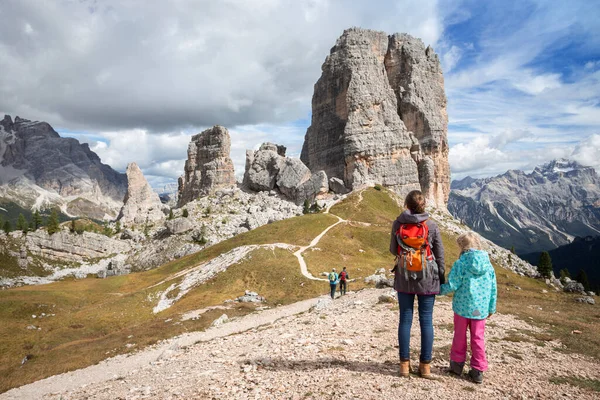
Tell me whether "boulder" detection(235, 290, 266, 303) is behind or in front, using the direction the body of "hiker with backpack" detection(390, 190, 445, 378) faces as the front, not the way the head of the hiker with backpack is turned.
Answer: in front

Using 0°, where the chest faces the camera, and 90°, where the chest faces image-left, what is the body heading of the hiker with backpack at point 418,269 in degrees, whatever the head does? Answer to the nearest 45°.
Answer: approximately 180°

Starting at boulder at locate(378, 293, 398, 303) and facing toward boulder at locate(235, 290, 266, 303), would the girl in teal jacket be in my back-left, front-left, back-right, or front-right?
back-left

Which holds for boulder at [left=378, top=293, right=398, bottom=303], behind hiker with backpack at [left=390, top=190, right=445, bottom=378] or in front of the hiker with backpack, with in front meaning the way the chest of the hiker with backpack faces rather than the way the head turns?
in front

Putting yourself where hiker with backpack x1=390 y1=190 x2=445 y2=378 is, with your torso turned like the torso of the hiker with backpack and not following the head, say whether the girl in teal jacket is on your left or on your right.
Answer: on your right

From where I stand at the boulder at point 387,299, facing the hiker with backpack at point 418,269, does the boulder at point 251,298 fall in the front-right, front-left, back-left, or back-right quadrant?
back-right

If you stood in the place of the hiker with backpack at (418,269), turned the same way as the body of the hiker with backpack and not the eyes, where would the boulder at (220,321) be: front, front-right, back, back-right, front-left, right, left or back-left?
front-left

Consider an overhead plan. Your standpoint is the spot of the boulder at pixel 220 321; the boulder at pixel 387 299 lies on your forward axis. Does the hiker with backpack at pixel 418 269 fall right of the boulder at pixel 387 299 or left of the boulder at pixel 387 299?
right
